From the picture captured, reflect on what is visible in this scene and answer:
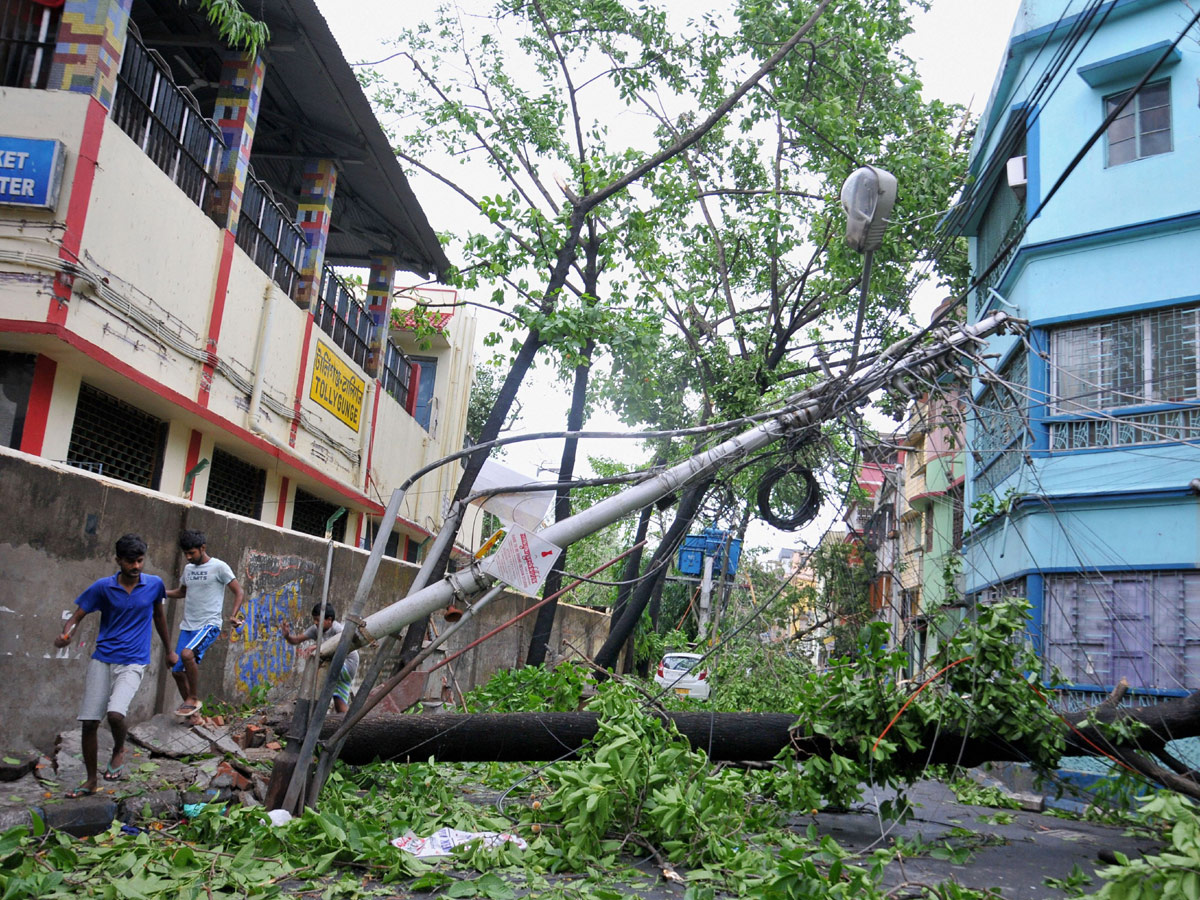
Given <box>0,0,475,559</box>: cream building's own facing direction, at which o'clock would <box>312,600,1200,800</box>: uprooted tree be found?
The uprooted tree is roughly at 12 o'clock from the cream building.

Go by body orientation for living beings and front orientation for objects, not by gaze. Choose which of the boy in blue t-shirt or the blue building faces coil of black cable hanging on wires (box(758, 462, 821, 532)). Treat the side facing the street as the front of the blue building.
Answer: the blue building

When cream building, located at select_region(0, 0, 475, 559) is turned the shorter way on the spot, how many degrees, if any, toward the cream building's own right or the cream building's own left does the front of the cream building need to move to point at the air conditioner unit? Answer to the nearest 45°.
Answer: approximately 45° to the cream building's own left

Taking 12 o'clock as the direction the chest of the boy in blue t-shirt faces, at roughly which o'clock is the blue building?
The blue building is roughly at 9 o'clock from the boy in blue t-shirt.

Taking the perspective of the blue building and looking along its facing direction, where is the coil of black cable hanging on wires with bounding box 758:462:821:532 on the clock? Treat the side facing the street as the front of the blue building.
The coil of black cable hanging on wires is roughly at 12 o'clock from the blue building.

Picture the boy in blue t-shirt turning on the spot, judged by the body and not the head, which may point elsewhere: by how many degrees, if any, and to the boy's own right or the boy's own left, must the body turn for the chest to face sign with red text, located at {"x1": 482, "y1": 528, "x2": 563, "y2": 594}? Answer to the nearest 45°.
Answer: approximately 45° to the boy's own left

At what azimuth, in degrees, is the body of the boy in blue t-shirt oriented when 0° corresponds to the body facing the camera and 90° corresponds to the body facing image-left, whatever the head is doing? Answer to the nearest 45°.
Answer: approximately 0°
